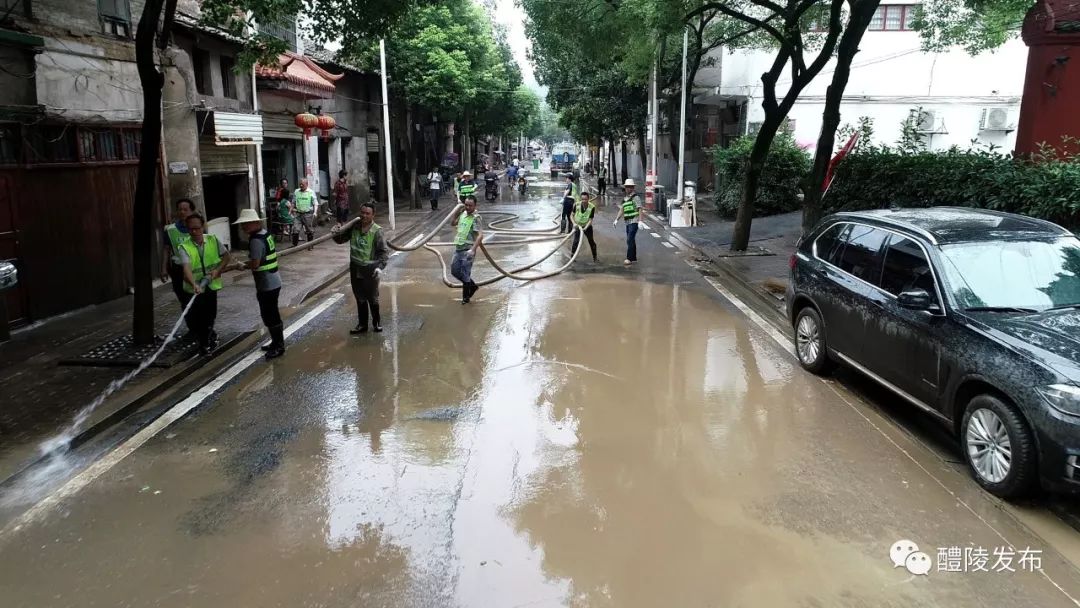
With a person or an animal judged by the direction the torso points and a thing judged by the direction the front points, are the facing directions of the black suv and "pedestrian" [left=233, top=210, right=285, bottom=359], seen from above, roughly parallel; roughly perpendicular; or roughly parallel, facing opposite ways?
roughly perpendicular

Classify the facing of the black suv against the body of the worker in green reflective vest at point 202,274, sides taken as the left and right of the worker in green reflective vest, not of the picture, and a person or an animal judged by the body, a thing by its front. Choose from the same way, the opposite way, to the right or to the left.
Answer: the same way

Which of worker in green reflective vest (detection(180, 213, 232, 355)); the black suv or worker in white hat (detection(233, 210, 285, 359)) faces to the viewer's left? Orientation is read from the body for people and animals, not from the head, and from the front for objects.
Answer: the worker in white hat

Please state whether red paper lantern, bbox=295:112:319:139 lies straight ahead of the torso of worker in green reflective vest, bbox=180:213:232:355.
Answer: no

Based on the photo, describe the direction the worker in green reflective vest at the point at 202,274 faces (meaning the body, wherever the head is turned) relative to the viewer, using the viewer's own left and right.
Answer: facing the viewer

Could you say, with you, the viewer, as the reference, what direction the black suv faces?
facing the viewer and to the right of the viewer

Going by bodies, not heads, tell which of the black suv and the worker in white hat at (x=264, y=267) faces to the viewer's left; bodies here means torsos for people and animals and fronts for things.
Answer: the worker in white hat

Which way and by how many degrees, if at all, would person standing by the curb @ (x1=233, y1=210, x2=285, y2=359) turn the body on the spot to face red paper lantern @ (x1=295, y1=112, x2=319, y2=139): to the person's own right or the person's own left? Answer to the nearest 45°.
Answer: approximately 90° to the person's own right

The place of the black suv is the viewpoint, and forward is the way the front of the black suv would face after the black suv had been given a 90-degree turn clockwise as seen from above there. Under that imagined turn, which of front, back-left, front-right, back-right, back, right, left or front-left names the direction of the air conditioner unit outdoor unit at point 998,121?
back-right

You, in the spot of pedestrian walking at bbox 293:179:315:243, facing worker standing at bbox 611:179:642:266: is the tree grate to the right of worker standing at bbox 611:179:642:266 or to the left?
right

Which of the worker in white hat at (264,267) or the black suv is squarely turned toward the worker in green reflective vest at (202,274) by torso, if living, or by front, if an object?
the worker in white hat

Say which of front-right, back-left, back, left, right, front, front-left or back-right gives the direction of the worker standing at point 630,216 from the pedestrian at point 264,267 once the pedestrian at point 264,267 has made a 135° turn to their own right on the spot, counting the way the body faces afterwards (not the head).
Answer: front

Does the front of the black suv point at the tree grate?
no

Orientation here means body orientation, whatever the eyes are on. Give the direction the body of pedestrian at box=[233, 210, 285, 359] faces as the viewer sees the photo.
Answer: to the viewer's left

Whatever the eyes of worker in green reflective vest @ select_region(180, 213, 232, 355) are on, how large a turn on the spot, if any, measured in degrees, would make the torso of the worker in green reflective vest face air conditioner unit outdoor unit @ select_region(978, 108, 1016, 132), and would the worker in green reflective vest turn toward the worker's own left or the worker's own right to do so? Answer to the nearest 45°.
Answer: approximately 90° to the worker's own left

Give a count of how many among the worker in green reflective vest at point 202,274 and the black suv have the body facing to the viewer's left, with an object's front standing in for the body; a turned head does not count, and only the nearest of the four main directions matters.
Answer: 0

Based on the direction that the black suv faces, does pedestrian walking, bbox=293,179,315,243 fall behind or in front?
behind

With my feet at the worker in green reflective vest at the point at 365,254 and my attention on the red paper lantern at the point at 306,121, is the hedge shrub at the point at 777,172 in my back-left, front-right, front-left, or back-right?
front-right

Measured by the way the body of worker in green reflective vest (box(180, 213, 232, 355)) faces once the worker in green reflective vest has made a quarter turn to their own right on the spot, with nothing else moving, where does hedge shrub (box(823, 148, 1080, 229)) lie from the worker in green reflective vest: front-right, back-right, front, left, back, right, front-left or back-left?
back

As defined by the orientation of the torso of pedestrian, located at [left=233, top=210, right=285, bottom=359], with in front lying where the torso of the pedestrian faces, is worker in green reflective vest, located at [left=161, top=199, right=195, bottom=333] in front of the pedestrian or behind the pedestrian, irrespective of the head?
in front

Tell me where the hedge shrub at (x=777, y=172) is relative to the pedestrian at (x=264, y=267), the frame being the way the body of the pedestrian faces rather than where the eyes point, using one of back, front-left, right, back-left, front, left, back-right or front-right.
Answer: back-right

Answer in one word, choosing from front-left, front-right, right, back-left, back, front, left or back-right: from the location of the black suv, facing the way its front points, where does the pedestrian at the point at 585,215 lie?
back
